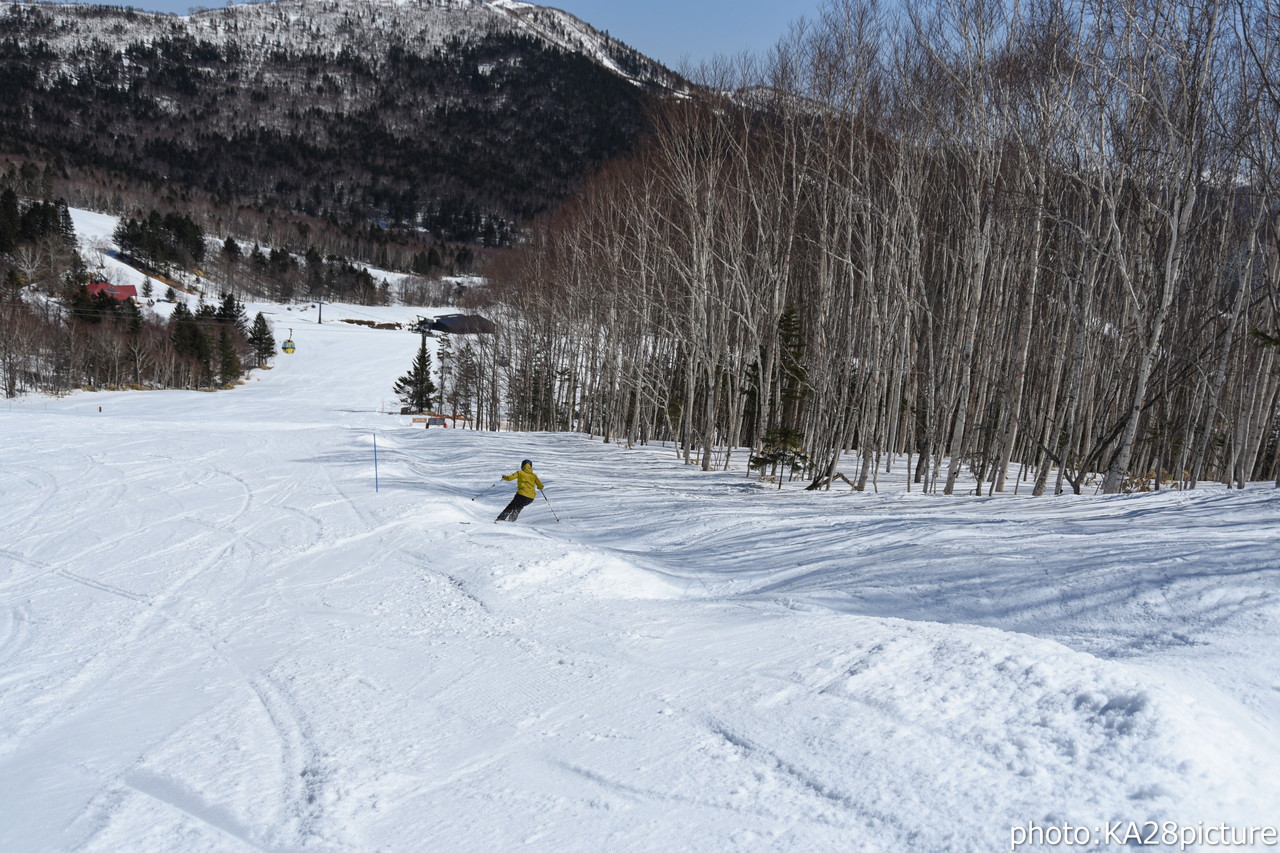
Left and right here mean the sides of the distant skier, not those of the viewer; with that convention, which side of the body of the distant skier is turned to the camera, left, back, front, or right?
back
